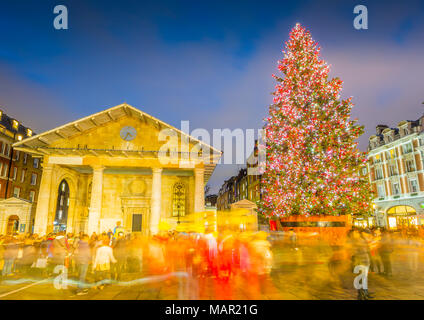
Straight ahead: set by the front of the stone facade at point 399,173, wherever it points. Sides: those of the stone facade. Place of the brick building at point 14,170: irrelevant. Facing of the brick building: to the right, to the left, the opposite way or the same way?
the opposite way

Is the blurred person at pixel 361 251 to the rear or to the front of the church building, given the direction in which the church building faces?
to the front

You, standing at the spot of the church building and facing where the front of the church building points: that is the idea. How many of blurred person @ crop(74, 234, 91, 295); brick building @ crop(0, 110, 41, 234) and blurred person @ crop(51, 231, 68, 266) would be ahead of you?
2

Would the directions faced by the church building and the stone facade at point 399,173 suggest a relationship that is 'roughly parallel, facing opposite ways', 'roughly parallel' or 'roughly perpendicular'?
roughly perpendicular

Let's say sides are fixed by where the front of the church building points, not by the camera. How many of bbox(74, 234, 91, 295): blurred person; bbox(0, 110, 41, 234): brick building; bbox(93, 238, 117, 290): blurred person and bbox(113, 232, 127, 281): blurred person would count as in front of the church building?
3

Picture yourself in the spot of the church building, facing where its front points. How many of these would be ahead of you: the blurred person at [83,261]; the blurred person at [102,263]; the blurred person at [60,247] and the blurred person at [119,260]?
4

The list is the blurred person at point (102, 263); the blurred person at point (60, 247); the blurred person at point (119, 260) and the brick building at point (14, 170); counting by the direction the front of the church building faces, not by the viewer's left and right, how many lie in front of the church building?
3

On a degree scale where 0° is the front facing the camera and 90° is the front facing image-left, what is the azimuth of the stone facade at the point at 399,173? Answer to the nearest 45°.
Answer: approximately 45°

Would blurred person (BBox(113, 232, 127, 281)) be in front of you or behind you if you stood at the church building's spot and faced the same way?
in front

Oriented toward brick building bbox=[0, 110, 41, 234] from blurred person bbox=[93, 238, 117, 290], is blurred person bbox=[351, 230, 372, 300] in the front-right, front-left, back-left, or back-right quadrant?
back-right

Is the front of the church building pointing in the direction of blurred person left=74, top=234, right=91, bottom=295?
yes

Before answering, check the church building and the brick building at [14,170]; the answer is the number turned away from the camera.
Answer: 0

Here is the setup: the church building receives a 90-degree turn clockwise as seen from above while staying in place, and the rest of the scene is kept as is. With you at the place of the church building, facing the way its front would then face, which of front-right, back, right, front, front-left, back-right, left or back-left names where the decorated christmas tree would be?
back-left

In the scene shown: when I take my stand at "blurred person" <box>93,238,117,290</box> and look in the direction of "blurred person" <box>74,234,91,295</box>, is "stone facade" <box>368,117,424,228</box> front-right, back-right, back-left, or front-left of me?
back-right

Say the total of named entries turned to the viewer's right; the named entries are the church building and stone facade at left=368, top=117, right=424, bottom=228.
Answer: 0

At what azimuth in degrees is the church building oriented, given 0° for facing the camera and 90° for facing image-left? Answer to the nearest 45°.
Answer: approximately 0°
